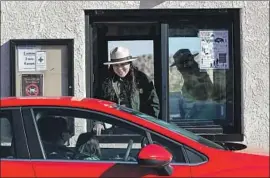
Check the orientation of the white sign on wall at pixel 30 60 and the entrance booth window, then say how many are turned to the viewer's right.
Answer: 0

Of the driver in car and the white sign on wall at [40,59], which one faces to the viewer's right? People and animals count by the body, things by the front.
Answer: the driver in car

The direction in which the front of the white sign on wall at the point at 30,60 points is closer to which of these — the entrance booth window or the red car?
the red car

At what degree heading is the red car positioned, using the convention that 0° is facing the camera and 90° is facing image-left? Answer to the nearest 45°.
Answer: approximately 270°

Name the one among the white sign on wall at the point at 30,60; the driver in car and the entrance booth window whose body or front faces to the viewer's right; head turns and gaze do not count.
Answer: the driver in car

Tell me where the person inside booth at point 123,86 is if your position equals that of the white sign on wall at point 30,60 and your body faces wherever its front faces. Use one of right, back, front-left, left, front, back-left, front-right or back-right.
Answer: front-left

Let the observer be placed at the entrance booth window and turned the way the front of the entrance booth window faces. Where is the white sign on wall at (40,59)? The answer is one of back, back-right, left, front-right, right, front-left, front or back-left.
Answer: right

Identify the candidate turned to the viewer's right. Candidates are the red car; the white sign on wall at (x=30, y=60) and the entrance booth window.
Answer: the red car

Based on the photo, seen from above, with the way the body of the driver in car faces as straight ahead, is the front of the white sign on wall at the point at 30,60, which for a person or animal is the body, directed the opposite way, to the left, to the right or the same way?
to the right

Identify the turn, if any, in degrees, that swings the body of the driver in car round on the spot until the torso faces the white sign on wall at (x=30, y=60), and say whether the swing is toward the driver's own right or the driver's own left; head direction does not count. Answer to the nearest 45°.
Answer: approximately 90° to the driver's own left

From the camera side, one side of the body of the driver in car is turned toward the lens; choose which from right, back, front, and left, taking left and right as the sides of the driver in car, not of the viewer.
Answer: right

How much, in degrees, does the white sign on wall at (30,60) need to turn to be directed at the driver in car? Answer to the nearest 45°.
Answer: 0° — it already faces them
